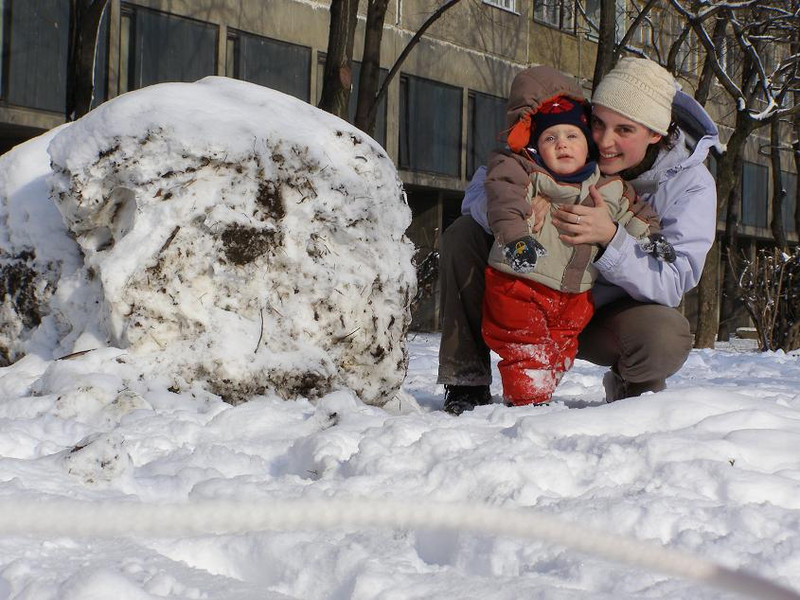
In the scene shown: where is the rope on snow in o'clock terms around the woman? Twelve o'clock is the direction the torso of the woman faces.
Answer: The rope on snow is roughly at 11 o'clock from the woman.

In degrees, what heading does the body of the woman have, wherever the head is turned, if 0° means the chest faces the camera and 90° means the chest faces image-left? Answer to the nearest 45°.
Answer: approximately 45°

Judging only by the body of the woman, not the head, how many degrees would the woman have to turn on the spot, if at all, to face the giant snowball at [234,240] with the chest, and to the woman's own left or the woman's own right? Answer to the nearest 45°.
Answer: approximately 45° to the woman's own right
